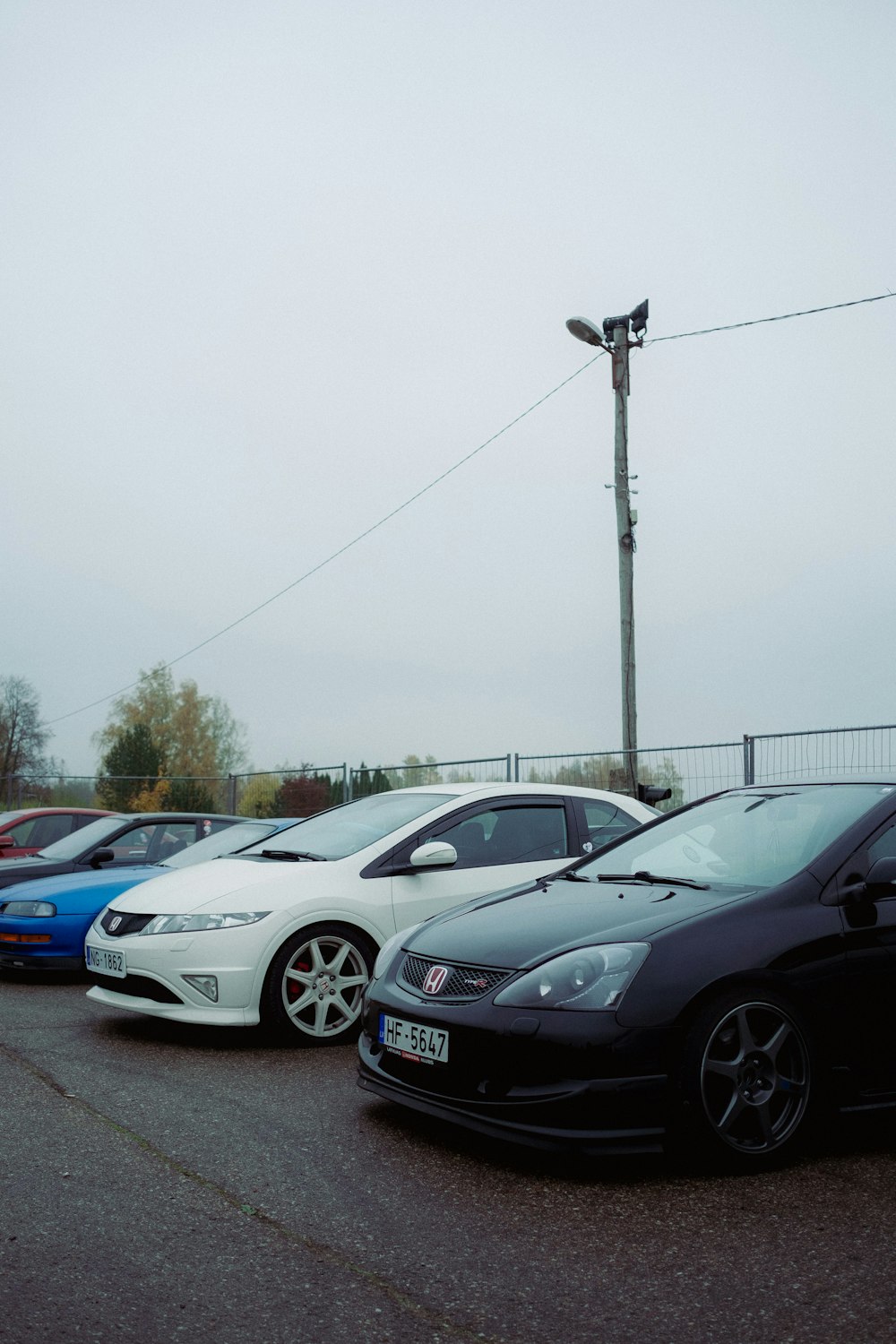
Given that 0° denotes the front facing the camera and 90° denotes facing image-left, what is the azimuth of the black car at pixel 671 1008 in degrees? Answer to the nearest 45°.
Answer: approximately 45°

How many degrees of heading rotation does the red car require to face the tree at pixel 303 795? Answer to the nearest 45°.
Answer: approximately 180°

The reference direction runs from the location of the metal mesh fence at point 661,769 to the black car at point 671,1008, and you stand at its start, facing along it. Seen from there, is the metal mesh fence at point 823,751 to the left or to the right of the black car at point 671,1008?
left

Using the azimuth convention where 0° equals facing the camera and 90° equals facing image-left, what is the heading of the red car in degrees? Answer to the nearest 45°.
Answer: approximately 45°

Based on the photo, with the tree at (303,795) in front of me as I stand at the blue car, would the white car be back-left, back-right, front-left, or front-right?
back-right

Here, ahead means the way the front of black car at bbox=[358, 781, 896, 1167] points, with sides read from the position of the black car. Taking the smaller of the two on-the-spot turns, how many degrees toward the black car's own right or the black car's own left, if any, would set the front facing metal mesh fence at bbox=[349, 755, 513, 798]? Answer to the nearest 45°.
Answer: approximately 135° to the black car's own right

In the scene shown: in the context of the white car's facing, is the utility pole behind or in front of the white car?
behind

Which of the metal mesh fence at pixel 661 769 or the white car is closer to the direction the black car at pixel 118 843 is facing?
the white car

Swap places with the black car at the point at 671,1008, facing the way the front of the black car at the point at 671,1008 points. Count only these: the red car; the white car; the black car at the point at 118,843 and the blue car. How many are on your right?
4
